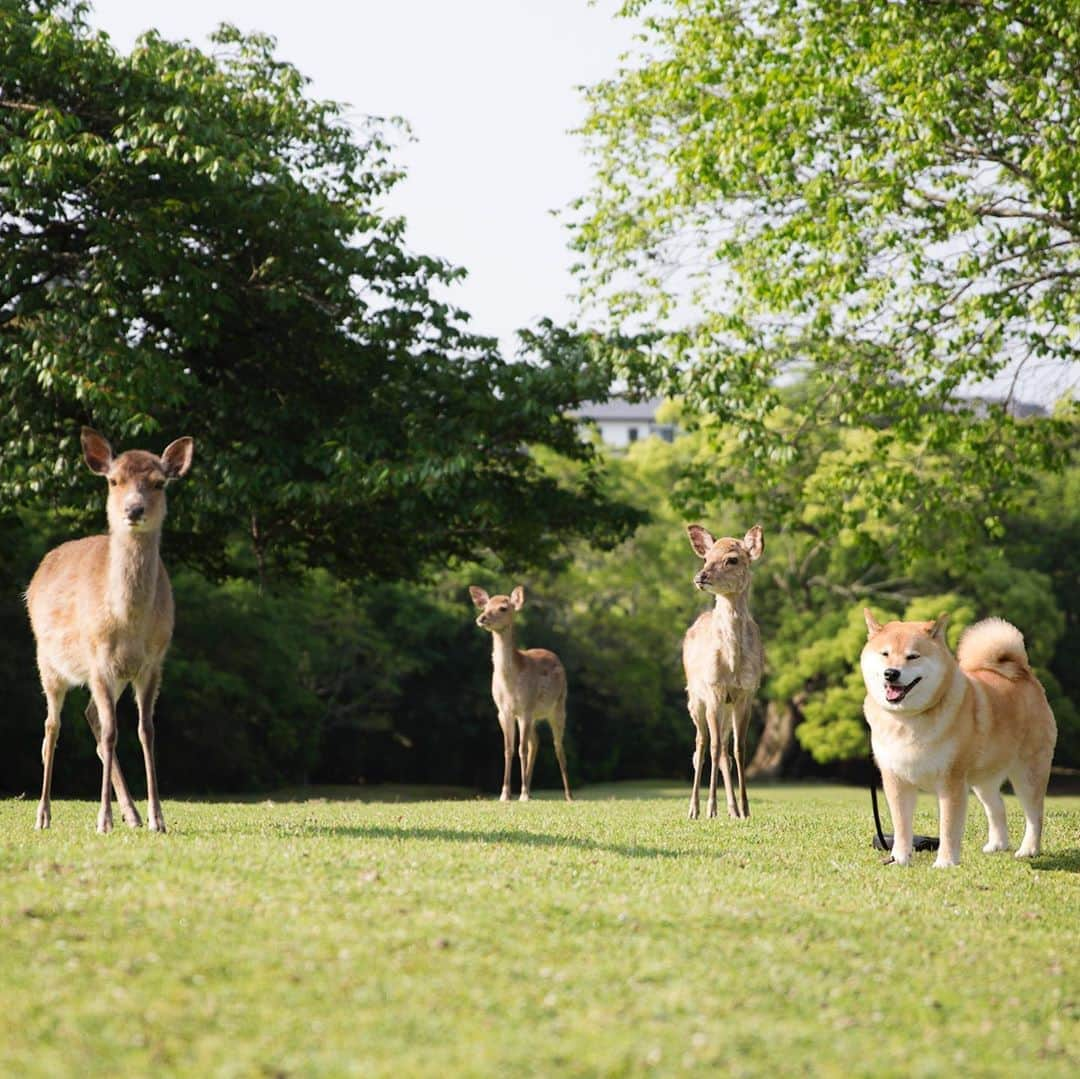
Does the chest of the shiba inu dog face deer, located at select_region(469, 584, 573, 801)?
no

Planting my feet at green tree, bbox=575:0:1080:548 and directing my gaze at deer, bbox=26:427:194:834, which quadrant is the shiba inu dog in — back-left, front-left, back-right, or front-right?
front-left

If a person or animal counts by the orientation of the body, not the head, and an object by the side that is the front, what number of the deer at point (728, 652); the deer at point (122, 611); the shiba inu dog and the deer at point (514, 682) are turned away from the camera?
0

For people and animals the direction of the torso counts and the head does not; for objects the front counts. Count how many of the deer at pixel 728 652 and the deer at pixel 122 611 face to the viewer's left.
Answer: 0

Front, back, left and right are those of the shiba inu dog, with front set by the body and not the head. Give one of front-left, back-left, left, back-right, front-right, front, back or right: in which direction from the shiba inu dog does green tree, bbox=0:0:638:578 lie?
right

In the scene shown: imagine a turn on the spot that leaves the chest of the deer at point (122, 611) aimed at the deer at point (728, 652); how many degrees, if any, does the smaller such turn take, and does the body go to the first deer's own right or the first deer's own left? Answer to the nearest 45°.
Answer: approximately 90° to the first deer's own left

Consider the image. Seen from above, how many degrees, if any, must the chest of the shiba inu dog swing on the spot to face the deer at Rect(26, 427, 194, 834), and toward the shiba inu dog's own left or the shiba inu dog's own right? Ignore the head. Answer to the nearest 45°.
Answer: approximately 45° to the shiba inu dog's own right

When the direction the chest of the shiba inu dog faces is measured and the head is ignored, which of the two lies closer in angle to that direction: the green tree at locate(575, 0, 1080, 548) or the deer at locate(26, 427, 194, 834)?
the deer

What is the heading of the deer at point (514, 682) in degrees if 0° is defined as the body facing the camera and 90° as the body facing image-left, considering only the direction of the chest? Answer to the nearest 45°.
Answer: approximately 45°

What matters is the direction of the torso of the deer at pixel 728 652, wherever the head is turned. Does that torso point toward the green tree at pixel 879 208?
no

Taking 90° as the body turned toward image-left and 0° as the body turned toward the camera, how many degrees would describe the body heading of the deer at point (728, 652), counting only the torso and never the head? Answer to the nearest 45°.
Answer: approximately 0°

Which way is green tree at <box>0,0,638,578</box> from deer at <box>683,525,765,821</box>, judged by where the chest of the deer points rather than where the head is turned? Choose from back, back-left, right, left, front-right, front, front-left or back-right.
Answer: back-right

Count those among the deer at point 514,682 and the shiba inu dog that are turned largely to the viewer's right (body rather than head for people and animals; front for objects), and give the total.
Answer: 0

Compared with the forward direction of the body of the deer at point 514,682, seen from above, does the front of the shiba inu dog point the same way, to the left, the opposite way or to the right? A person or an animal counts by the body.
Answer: the same way
